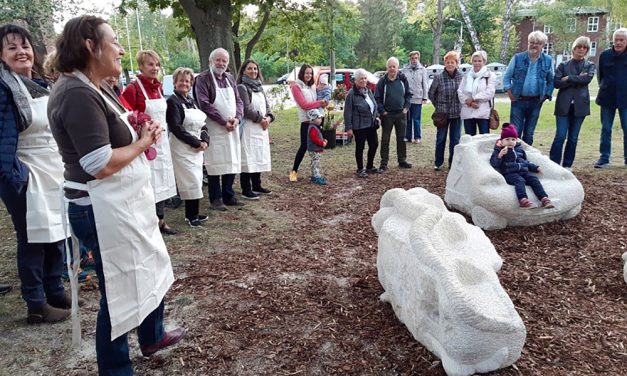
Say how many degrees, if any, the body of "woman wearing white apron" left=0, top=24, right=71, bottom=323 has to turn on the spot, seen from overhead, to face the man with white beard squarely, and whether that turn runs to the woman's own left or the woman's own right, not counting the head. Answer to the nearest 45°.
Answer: approximately 90° to the woman's own left

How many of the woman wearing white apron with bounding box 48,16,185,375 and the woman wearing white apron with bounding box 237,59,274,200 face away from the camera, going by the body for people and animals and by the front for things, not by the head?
0

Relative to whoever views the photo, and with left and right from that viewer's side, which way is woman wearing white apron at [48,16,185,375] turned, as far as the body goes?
facing to the right of the viewer

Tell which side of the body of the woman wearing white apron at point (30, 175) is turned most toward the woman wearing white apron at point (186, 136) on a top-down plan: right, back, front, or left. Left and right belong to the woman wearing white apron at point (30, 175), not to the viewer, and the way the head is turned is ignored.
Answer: left

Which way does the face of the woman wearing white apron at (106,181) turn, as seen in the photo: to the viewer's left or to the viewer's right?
to the viewer's right

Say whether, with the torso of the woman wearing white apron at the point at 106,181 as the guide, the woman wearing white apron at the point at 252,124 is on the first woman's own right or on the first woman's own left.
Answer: on the first woman's own left

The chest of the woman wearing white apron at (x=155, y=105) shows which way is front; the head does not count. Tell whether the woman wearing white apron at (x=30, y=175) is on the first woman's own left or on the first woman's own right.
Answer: on the first woman's own right

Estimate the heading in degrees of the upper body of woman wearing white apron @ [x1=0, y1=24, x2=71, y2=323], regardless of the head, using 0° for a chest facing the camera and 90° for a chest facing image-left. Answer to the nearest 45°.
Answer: approximately 315°

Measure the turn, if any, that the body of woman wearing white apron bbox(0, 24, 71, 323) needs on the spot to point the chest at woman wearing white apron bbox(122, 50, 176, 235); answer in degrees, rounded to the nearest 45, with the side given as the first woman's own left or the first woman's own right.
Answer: approximately 90° to the first woman's own left

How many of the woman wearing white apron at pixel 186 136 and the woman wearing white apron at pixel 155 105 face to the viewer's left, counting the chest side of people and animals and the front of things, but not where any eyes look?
0

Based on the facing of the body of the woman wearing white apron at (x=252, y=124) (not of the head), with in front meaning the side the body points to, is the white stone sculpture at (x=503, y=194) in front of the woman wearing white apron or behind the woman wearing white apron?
in front

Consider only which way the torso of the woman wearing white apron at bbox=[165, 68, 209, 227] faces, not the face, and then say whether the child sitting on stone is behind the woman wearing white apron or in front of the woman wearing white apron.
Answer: in front

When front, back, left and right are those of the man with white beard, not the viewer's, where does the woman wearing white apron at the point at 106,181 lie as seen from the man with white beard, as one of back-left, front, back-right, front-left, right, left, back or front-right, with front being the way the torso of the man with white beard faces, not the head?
front-right

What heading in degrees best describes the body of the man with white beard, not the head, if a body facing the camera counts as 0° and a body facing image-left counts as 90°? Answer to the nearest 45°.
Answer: approximately 315°

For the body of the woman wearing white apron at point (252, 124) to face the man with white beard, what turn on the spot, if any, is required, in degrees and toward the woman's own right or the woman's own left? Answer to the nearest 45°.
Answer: approximately 90° to the woman's own right
